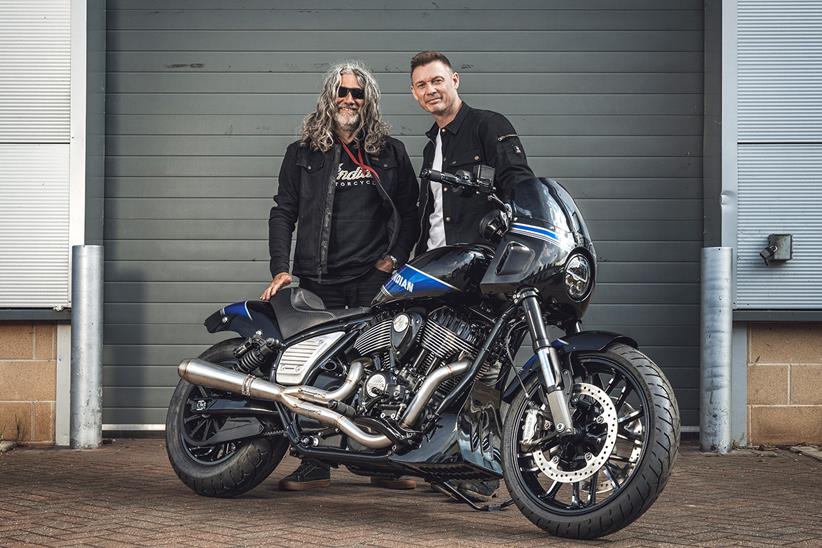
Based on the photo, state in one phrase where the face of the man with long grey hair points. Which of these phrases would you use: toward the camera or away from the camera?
toward the camera

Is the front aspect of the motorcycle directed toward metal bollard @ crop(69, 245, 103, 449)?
no

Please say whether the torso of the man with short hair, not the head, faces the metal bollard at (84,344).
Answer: no

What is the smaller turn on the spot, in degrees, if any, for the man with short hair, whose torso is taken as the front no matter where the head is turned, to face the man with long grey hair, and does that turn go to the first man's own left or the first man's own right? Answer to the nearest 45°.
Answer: approximately 90° to the first man's own right

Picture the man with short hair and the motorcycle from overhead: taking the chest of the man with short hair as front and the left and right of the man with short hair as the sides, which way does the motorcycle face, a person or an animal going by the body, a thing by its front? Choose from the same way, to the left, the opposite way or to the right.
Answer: to the left

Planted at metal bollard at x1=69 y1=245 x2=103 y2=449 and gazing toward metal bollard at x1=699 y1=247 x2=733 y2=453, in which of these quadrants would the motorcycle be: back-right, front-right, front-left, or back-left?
front-right

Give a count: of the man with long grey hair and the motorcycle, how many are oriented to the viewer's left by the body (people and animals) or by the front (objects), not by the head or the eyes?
0

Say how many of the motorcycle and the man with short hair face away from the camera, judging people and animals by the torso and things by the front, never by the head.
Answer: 0

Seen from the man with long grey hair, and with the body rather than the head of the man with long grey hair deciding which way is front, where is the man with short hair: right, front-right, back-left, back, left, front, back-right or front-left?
front-left

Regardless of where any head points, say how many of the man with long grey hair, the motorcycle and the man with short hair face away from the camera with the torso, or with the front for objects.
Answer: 0

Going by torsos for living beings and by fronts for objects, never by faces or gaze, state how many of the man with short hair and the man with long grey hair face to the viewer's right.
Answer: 0

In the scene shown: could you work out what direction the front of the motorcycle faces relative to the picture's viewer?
facing the viewer and to the right of the viewer

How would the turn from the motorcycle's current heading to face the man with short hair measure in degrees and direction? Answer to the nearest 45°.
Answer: approximately 135° to its left

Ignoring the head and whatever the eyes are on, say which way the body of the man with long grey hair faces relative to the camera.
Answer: toward the camera

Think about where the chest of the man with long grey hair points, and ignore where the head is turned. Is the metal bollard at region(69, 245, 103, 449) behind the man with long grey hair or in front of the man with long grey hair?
behind
